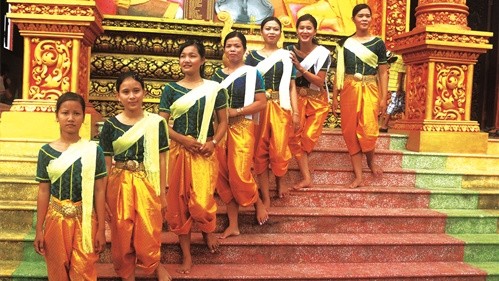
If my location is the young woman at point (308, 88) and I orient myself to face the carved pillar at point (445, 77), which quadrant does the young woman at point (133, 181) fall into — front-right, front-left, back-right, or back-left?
back-right

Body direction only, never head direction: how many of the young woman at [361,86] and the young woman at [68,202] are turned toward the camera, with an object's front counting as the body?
2

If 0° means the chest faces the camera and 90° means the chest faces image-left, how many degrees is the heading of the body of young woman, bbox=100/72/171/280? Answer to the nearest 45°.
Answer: approximately 0°

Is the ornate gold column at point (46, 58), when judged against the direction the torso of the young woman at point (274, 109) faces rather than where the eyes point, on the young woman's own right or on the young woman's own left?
on the young woman's own right

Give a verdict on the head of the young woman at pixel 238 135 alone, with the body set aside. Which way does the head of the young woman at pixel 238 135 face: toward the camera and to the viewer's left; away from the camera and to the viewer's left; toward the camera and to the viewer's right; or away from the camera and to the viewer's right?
toward the camera and to the viewer's left

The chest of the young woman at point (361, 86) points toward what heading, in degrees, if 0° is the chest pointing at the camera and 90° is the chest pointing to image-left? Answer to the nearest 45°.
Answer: approximately 0°

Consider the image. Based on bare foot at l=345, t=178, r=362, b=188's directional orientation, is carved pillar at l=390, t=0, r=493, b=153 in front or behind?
behind

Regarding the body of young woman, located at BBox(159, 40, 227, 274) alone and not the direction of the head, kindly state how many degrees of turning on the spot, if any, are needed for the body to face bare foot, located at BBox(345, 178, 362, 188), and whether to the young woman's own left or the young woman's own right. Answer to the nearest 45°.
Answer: approximately 135° to the young woman's own left

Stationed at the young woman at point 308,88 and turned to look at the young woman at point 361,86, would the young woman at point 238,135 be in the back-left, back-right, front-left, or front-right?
back-right

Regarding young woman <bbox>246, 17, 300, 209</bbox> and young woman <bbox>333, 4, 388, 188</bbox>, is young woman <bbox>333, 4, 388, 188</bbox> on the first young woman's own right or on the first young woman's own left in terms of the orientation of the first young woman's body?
on the first young woman's own left
